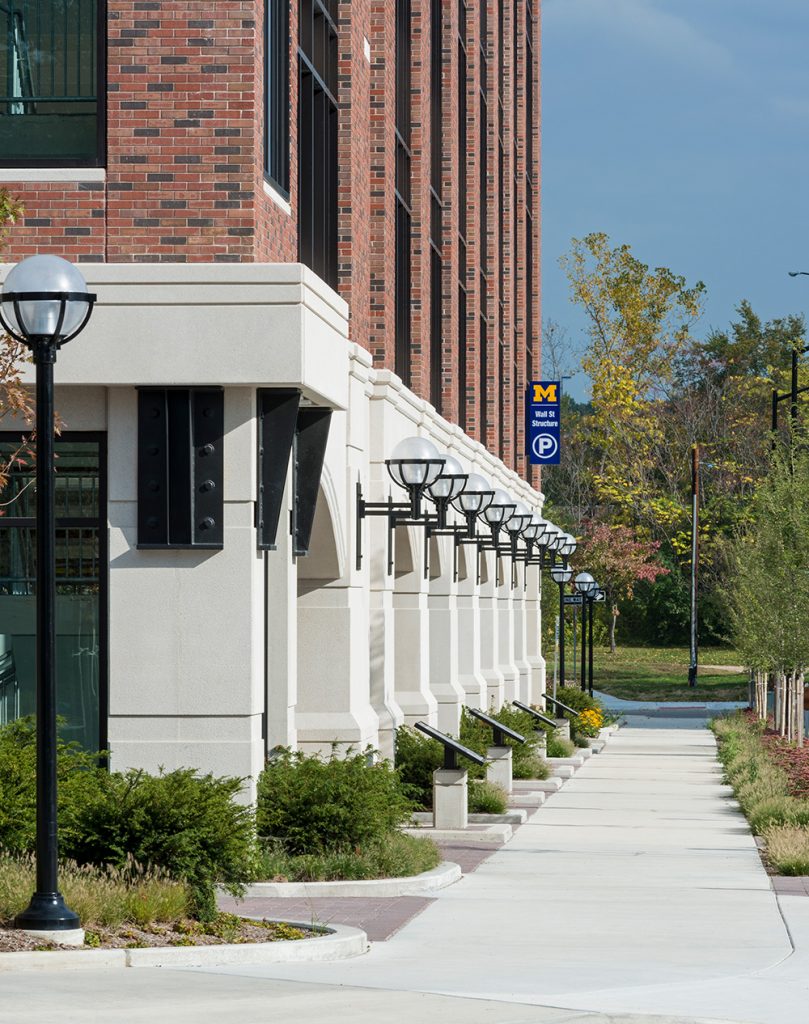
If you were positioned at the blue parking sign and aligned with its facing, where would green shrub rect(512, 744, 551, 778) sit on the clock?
The green shrub is roughly at 12 o'clock from the blue parking sign.

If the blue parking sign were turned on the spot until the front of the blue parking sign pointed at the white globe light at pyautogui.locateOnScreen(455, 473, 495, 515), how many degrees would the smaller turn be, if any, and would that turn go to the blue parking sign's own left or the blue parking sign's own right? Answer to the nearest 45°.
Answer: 0° — it already faces it

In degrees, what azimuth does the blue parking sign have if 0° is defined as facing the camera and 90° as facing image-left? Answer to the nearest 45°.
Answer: approximately 0°

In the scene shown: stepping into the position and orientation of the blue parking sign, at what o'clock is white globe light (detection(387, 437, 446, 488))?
The white globe light is roughly at 12 o'clock from the blue parking sign.

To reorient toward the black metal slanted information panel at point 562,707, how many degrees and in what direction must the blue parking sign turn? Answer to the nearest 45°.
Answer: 0° — it already faces it

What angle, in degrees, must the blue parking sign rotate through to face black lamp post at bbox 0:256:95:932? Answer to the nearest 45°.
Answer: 0° — it already faces it

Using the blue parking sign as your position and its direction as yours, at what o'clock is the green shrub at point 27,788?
The green shrub is roughly at 12 o'clock from the blue parking sign.

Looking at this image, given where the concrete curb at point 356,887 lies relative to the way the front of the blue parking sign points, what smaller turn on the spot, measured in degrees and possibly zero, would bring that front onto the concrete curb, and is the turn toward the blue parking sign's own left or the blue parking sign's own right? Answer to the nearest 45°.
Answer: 0° — it already faces it

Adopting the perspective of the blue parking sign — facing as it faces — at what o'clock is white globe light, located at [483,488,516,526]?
The white globe light is roughly at 12 o'clock from the blue parking sign.

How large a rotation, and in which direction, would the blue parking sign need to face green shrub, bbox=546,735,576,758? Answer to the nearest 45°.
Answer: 0° — it already faces it

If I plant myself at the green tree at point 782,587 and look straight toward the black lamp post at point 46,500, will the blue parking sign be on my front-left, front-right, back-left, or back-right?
back-right

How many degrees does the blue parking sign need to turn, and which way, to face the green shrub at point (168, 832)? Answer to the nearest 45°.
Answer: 0° — it already faces it
